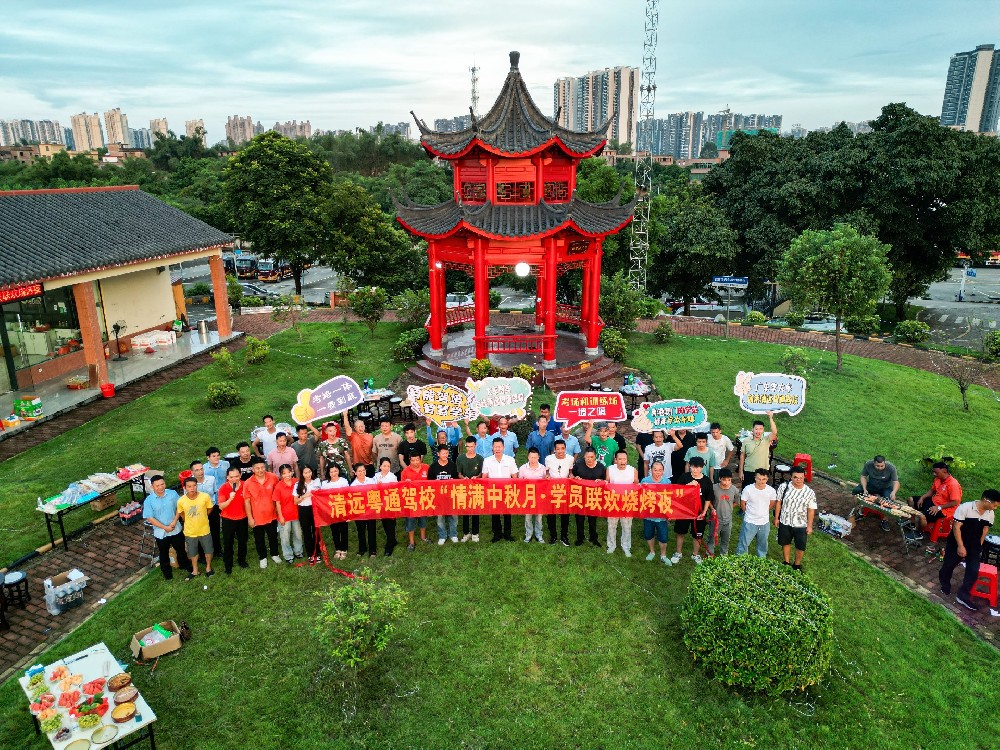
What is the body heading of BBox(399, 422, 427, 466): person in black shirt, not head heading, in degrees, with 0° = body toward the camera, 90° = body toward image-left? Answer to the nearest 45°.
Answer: approximately 0°

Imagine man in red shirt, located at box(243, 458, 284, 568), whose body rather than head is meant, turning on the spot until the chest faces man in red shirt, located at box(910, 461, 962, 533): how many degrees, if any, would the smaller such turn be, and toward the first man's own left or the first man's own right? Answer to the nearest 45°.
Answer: approximately 90° to the first man's own left

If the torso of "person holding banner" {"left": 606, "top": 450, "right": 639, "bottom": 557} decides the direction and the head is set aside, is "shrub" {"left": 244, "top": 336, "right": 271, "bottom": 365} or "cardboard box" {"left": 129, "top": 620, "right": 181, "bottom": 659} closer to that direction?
the cardboard box

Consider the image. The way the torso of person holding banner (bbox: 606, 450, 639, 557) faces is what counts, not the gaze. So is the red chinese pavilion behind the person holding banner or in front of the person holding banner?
behind

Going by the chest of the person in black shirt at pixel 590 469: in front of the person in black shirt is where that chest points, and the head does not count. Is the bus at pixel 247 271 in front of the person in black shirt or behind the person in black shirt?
behind

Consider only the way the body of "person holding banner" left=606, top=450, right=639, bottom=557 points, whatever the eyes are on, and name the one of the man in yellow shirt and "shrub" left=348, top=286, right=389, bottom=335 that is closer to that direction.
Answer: the man in yellow shirt

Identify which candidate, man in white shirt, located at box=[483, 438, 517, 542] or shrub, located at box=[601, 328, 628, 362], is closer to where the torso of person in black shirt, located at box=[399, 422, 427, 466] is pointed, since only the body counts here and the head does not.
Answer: the man in white shirt

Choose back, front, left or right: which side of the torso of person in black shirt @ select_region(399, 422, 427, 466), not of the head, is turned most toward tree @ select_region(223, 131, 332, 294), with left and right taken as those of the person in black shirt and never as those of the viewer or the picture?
back

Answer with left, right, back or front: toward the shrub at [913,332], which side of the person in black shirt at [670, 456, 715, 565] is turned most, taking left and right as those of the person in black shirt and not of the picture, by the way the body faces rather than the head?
back

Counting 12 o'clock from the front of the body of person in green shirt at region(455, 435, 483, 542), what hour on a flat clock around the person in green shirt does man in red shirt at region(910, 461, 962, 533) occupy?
The man in red shirt is roughly at 9 o'clock from the person in green shirt.
